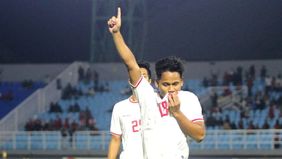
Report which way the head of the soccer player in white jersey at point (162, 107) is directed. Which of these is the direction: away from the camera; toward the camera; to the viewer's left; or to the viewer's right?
toward the camera

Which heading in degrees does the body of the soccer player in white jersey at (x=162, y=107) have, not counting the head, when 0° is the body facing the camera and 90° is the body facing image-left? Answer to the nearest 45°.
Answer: approximately 0°

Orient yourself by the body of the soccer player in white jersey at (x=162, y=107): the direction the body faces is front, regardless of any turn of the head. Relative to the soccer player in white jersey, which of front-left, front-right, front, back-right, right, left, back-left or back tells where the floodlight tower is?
back
